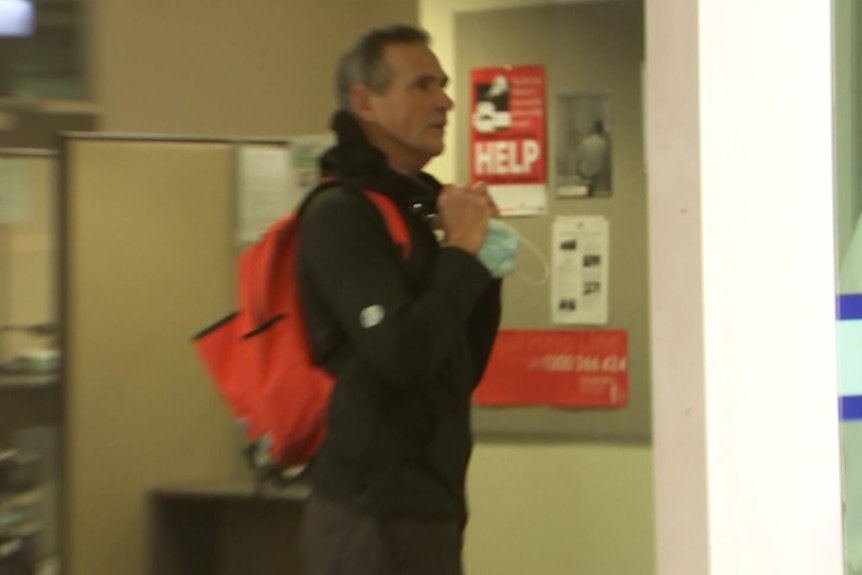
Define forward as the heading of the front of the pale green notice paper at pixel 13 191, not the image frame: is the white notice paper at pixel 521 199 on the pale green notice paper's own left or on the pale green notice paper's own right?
on the pale green notice paper's own left

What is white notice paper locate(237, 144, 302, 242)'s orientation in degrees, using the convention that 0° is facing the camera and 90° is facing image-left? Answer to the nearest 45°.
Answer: approximately 0°

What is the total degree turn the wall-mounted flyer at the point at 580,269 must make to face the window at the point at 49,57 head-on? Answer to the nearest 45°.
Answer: approximately 90° to its right

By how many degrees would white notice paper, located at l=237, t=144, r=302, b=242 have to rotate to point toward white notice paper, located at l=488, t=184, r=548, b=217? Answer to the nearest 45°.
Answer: approximately 90° to its left

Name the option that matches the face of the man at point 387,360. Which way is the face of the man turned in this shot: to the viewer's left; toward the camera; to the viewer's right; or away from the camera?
to the viewer's right
